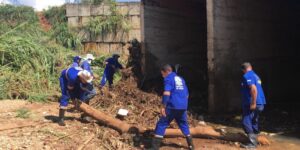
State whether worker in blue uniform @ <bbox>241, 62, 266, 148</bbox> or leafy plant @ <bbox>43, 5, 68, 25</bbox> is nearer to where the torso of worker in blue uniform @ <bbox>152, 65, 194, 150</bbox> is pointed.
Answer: the leafy plant

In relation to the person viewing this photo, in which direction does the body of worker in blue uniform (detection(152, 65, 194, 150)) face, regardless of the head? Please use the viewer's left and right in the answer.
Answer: facing away from the viewer and to the left of the viewer

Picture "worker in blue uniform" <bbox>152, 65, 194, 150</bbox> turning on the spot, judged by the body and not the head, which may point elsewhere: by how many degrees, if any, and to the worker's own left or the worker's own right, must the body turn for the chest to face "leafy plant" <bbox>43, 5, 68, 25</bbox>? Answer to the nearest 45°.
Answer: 0° — they already face it

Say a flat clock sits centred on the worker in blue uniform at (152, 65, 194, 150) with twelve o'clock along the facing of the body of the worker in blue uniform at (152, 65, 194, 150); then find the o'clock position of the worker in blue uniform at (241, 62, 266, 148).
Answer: the worker in blue uniform at (241, 62, 266, 148) is roughly at 4 o'clock from the worker in blue uniform at (152, 65, 194, 150).
